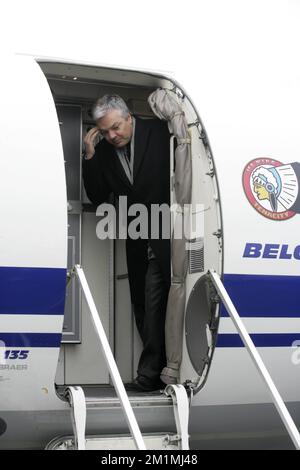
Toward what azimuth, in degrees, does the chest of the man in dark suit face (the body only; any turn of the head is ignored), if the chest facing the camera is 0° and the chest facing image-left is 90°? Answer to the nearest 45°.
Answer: approximately 45°

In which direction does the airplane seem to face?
to the viewer's left
